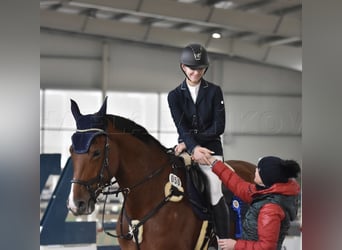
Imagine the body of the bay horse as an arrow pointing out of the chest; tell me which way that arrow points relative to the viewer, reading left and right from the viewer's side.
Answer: facing the viewer and to the left of the viewer

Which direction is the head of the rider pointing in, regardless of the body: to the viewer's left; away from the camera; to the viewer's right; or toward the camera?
toward the camera

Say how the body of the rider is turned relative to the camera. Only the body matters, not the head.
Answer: toward the camera
